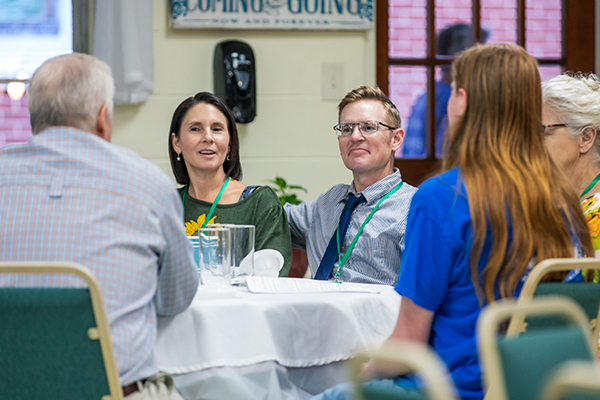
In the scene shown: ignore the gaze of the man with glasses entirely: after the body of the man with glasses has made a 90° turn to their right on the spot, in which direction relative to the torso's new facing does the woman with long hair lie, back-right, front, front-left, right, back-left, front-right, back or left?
back-left

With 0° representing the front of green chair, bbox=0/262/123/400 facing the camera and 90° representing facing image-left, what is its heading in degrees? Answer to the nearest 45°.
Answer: approximately 180°

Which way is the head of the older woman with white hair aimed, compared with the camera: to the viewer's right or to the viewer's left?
to the viewer's left

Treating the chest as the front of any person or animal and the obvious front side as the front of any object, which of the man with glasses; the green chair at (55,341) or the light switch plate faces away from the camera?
the green chair

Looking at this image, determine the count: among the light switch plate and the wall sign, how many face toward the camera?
2

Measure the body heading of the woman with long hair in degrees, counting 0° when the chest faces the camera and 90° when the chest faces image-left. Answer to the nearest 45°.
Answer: approximately 135°

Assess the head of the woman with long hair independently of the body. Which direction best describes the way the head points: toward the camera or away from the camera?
away from the camera

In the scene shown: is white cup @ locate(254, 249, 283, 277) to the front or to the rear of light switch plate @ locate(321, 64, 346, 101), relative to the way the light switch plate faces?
to the front

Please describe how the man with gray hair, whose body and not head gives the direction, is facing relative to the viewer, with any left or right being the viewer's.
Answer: facing away from the viewer and to the right of the viewer

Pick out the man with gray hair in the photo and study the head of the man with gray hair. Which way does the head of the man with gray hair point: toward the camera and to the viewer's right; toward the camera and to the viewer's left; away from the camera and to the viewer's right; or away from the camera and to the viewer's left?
away from the camera and to the viewer's right

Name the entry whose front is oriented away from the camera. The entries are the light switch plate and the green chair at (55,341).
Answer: the green chair
